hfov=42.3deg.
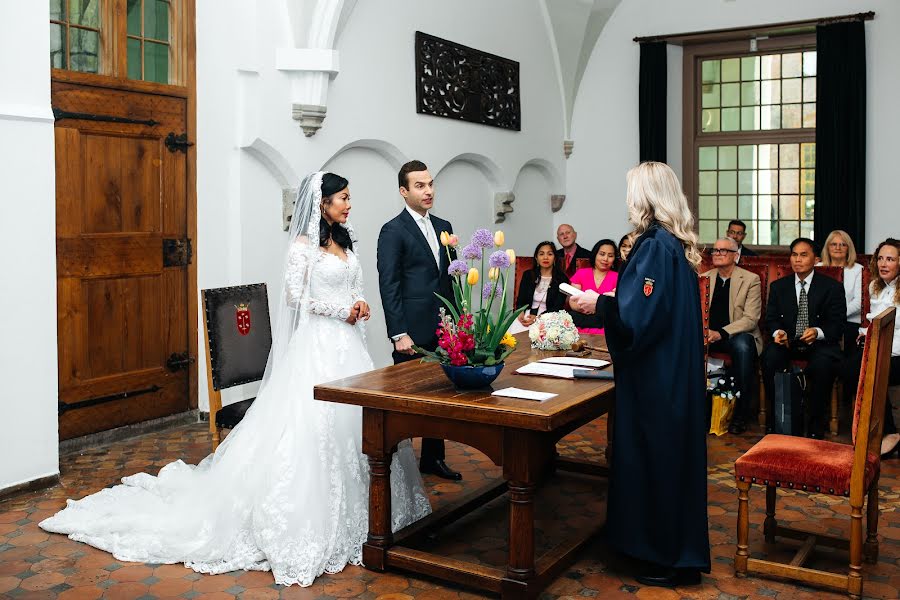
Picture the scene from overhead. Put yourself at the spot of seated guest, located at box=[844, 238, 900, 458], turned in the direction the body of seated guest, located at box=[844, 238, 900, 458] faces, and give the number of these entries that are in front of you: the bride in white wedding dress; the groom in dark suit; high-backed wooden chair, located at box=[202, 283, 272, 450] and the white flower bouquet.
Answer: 4

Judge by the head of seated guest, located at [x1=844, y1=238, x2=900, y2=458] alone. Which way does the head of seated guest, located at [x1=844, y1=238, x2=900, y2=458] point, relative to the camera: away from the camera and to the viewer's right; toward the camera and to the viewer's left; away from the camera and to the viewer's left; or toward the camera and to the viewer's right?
toward the camera and to the viewer's left

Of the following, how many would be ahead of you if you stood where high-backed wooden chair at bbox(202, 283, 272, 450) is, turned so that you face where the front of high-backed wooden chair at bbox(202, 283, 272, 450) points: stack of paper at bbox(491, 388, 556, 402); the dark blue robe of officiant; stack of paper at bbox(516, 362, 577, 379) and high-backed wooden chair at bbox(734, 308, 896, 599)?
4

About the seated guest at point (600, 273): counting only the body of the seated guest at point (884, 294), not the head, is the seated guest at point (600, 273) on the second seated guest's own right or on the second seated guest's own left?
on the second seated guest's own right

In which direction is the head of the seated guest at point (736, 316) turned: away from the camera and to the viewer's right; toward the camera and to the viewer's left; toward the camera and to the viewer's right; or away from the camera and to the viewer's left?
toward the camera and to the viewer's left

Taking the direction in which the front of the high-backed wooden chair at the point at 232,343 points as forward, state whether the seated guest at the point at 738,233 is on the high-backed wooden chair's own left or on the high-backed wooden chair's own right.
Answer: on the high-backed wooden chair's own left

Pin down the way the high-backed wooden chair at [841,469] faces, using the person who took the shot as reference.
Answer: facing to the left of the viewer

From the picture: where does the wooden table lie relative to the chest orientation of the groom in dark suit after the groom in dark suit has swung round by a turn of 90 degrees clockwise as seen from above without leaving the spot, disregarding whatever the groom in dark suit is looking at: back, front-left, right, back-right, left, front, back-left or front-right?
front-left

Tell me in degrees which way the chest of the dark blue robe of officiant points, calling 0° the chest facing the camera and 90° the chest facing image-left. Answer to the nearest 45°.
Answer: approximately 135°

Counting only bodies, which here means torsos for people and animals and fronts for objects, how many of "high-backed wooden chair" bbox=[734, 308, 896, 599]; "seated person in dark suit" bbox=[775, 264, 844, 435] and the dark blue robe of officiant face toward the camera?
1

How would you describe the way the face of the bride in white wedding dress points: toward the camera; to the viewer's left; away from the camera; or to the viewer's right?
to the viewer's right

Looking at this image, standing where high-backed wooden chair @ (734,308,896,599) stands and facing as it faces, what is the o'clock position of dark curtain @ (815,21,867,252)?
The dark curtain is roughly at 3 o'clock from the high-backed wooden chair.

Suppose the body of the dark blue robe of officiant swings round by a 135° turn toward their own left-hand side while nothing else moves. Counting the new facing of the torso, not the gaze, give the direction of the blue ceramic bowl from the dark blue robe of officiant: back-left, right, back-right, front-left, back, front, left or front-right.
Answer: right
